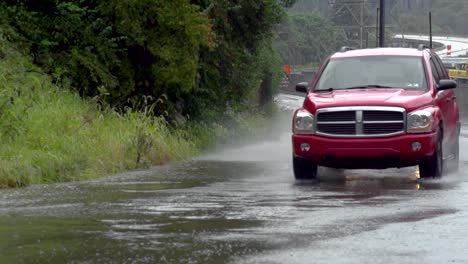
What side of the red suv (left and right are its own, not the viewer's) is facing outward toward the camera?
front
